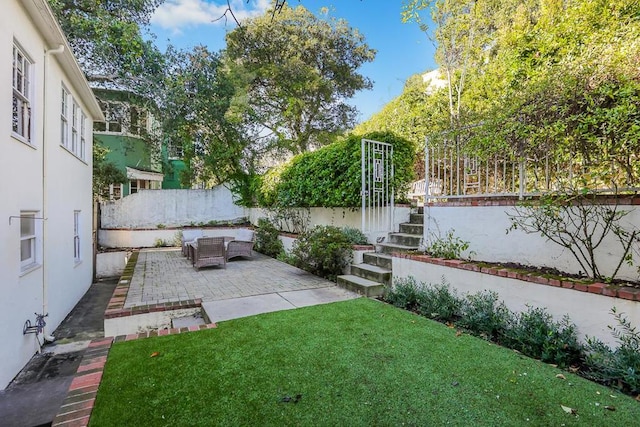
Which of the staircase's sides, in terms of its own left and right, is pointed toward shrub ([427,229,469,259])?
left

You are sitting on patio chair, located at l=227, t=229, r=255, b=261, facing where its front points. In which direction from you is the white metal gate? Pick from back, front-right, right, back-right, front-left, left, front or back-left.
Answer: left

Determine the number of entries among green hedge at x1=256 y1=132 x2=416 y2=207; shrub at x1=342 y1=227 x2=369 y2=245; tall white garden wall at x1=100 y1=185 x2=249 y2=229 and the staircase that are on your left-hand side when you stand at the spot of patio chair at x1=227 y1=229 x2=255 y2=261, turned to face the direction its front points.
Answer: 3

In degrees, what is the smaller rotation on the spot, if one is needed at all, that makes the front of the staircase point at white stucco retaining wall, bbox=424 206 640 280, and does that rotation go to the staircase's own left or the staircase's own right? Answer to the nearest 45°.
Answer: approximately 90° to the staircase's own left

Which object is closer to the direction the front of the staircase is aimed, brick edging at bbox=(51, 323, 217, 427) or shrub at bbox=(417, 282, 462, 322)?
the brick edging

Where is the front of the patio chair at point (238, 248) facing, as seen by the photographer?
facing the viewer and to the left of the viewer

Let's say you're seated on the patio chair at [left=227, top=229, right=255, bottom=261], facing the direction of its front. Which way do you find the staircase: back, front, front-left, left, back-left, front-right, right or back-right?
left

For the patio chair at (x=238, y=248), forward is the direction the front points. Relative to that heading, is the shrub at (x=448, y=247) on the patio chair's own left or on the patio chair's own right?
on the patio chair's own left

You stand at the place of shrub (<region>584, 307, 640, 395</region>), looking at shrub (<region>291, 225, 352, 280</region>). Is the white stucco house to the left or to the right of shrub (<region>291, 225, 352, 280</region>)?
left

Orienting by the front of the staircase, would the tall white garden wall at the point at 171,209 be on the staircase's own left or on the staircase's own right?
on the staircase's own right

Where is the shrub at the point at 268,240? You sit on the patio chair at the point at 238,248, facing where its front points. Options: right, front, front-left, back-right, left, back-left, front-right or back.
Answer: back

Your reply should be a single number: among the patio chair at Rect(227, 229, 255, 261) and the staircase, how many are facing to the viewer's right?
0

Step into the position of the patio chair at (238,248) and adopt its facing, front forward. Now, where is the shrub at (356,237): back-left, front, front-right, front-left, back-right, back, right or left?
left
